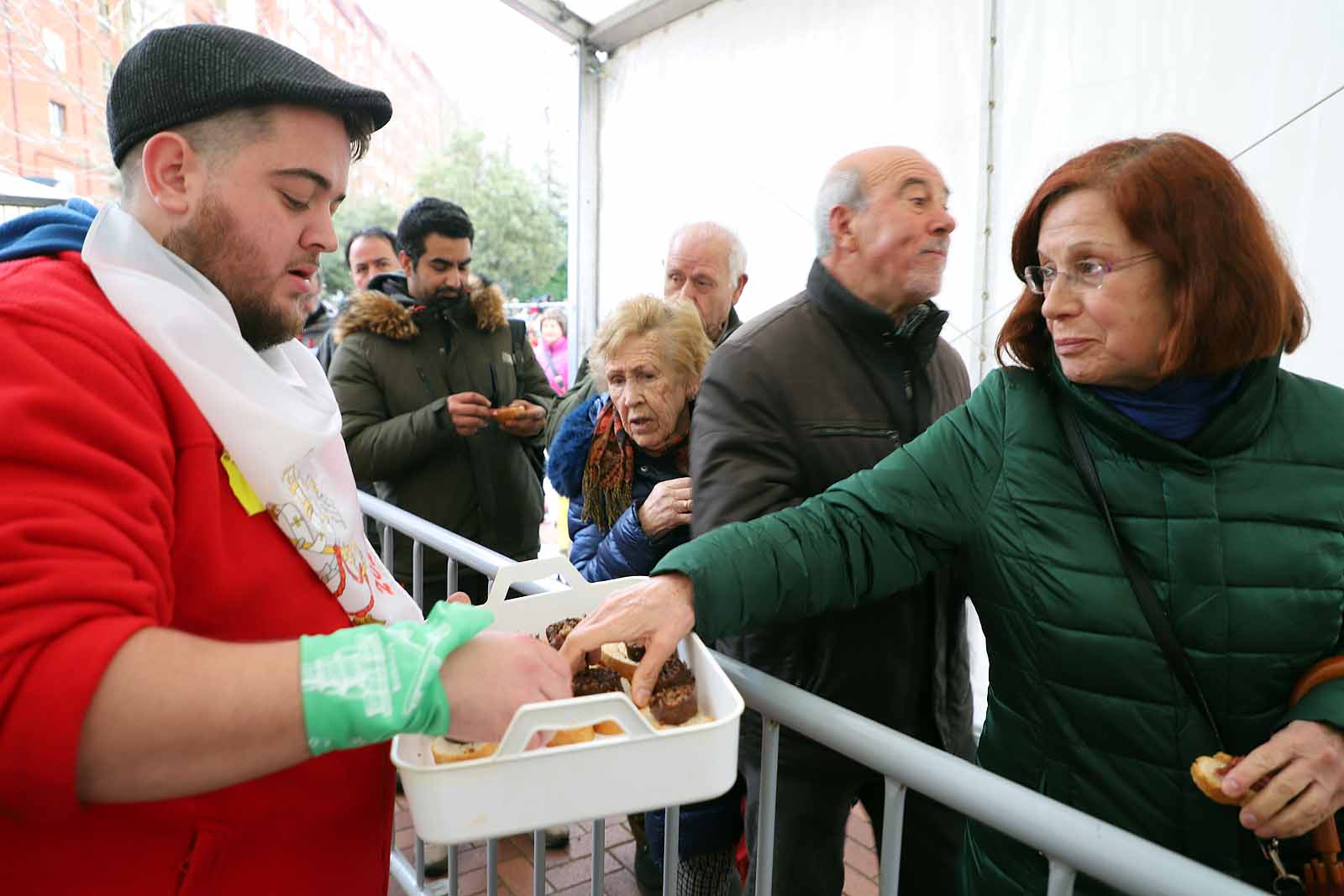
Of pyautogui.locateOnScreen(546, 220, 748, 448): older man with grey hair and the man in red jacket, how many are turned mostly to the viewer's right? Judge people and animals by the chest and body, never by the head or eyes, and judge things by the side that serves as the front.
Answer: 1

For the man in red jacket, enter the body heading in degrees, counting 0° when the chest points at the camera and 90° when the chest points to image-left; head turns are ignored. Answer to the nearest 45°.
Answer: approximately 270°

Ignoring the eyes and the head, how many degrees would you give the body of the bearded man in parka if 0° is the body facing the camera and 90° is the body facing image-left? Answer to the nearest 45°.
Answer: approximately 315°

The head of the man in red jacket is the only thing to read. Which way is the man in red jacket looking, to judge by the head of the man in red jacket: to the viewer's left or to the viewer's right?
to the viewer's right

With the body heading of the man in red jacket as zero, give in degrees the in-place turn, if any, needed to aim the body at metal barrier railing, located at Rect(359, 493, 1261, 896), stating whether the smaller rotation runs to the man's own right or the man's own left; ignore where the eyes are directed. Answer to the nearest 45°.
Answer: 0° — they already face it

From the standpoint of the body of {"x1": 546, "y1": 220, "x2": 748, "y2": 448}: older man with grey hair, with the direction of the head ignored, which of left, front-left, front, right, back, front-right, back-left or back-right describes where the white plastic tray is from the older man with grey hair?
front-left
